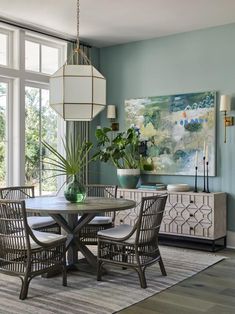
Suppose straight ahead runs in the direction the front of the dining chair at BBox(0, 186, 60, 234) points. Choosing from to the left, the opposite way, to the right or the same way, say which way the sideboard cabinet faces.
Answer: to the right

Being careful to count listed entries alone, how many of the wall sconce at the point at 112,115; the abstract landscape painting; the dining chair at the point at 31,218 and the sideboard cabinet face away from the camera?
0

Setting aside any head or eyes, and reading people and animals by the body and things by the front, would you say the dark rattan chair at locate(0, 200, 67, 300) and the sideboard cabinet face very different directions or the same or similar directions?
very different directions

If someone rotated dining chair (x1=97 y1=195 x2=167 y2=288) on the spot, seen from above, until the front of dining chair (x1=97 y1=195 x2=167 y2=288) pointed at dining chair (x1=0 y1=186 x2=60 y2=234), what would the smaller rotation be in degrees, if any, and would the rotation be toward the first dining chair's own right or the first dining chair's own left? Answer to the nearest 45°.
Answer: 0° — it already faces it

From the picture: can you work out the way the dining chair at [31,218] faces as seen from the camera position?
facing the viewer and to the right of the viewer

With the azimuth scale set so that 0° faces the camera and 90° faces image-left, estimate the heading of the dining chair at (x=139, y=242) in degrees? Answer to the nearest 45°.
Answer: approximately 135°

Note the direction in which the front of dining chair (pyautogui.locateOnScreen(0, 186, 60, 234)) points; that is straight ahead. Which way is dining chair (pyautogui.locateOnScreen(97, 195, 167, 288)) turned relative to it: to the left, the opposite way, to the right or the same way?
the opposite way

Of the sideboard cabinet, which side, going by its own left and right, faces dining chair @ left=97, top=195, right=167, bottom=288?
front

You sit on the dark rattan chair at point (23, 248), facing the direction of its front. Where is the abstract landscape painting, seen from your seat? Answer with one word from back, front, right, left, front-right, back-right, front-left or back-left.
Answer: front

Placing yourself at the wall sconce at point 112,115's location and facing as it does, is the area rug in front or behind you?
in front

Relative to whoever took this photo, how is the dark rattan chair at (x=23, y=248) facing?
facing away from the viewer and to the right of the viewer

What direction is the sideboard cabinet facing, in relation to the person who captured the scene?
facing the viewer and to the left of the viewer

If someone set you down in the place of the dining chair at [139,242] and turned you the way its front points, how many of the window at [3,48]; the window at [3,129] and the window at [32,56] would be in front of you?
3

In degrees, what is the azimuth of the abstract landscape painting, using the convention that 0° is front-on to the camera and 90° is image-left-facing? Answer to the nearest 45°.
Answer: approximately 45°

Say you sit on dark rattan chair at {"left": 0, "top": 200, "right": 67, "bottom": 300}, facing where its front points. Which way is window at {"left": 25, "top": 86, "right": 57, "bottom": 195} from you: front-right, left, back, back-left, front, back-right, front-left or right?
front-left

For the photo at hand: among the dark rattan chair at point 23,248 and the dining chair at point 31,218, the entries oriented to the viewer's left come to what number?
0

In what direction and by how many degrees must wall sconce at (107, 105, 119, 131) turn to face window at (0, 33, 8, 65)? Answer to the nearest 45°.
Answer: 0° — it already faces it

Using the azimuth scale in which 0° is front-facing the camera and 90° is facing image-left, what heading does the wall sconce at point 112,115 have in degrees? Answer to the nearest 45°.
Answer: approximately 45°

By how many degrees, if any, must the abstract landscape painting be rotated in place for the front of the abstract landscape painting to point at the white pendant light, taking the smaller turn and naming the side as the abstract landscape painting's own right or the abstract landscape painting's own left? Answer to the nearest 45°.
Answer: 0° — it already faces it

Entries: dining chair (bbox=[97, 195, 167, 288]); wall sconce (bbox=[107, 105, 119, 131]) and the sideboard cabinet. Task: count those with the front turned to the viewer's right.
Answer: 0
